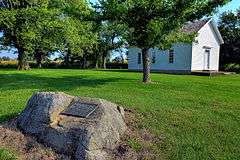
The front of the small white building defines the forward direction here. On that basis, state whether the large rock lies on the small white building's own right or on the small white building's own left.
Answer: on the small white building's own right

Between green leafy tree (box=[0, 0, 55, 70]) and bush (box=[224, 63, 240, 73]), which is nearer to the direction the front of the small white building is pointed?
the bush

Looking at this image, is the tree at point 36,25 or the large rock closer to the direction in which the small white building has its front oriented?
the large rock

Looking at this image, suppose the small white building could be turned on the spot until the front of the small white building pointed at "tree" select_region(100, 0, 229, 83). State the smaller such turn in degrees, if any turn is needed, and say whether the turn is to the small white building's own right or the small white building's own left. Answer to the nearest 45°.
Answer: approximately 45° to the small white building's own right

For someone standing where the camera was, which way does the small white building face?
facing the viewer and to the right of the viewer

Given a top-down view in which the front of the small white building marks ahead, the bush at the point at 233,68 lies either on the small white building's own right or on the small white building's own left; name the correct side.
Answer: on the small white building's own left
